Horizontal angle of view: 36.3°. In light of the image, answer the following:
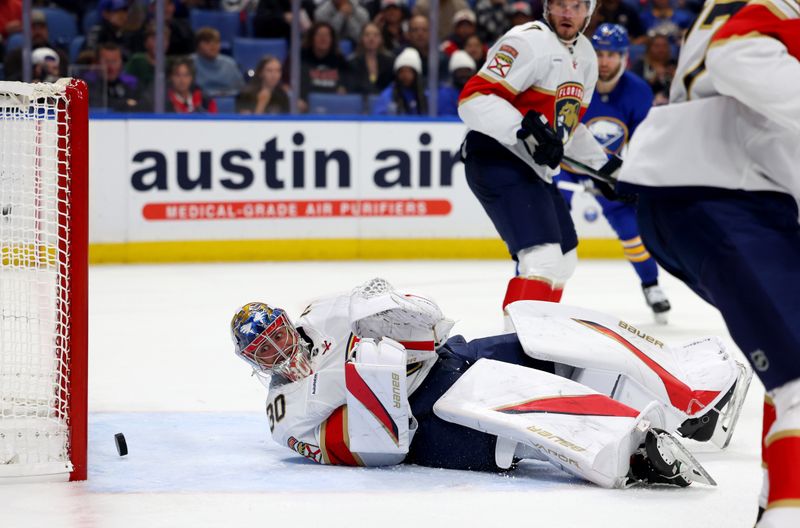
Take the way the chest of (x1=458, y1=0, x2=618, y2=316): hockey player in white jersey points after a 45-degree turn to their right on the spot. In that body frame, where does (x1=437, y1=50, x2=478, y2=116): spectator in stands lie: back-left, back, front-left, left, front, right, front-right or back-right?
back

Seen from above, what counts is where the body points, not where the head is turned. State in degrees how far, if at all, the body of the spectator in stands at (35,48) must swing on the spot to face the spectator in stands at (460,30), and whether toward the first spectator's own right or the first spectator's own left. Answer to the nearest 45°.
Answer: approximately 90° to the first spectator's own left

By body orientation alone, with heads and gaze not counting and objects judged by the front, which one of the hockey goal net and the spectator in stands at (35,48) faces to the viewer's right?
the hockey goal net

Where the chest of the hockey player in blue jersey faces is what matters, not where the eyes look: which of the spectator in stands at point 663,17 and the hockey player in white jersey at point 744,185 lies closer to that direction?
the hockey player in white jersey

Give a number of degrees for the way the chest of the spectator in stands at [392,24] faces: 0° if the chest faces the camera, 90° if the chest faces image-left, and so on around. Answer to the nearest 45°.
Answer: approximately 0°

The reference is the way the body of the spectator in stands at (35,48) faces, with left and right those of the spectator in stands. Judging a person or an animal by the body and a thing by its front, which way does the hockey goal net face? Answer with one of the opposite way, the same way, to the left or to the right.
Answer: to the left

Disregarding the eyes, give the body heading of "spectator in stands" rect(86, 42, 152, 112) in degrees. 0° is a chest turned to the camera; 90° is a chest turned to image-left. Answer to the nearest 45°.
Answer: approximately 0°

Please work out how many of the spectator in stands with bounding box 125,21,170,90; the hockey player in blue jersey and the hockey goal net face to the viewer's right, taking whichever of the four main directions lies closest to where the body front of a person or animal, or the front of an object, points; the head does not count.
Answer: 1

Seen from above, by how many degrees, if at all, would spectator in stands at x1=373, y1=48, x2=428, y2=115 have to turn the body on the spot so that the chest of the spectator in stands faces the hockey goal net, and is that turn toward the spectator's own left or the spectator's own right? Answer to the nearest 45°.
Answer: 0° — they already face it
